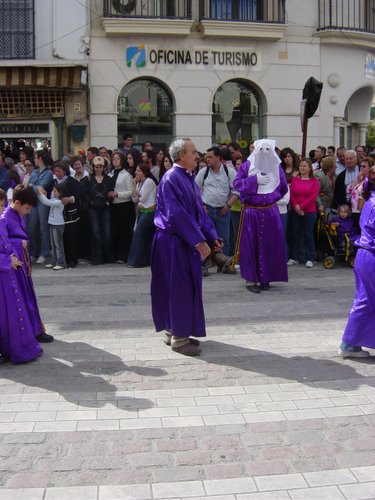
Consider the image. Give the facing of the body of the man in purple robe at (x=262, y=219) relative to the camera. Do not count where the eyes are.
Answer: toward the camera

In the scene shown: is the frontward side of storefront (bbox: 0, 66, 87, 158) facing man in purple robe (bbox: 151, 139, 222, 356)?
yes

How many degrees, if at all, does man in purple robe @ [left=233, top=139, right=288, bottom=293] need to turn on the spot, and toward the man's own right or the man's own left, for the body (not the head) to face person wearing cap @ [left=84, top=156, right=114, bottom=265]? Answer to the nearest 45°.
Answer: approximately 135° to the man's own right

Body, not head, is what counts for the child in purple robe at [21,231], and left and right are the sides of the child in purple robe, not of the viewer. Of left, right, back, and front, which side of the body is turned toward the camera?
right

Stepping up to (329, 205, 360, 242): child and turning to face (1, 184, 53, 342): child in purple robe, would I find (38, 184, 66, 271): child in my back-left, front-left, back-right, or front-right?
front-right

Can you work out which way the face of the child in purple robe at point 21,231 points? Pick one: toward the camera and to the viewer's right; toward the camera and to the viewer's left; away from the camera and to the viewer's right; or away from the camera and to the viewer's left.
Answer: toward the camera and to the viewer's right

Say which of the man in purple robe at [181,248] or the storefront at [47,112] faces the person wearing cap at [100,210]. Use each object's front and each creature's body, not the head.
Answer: the storefront

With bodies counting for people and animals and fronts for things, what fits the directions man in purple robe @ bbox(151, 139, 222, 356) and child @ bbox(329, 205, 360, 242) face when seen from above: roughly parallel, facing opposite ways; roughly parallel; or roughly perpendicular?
roughly perpendicular

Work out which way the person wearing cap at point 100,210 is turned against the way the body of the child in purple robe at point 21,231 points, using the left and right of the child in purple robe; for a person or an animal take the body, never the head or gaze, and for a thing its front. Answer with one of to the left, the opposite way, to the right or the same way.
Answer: to the right
